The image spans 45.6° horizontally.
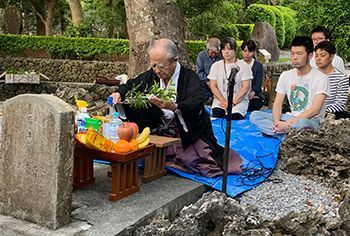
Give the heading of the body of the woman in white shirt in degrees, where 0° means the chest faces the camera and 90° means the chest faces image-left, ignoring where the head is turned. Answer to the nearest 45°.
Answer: approximately 0°

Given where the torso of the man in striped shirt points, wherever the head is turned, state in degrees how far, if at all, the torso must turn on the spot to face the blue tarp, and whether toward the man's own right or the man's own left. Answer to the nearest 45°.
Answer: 0° — they already face it

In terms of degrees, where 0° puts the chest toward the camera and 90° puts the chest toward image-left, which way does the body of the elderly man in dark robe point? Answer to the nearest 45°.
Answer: approximately 45°

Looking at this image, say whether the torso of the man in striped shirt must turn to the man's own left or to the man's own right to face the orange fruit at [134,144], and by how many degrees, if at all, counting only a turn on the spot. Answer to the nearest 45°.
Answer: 0° — they already face it

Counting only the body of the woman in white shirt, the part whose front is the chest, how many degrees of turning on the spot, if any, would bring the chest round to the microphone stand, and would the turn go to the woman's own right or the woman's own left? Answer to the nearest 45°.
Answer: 0° — they already face it

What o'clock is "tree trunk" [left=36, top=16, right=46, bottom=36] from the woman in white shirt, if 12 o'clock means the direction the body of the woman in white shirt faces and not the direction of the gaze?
The tree trunk is roughly at 5 o'clock from the woman in white shirt.
